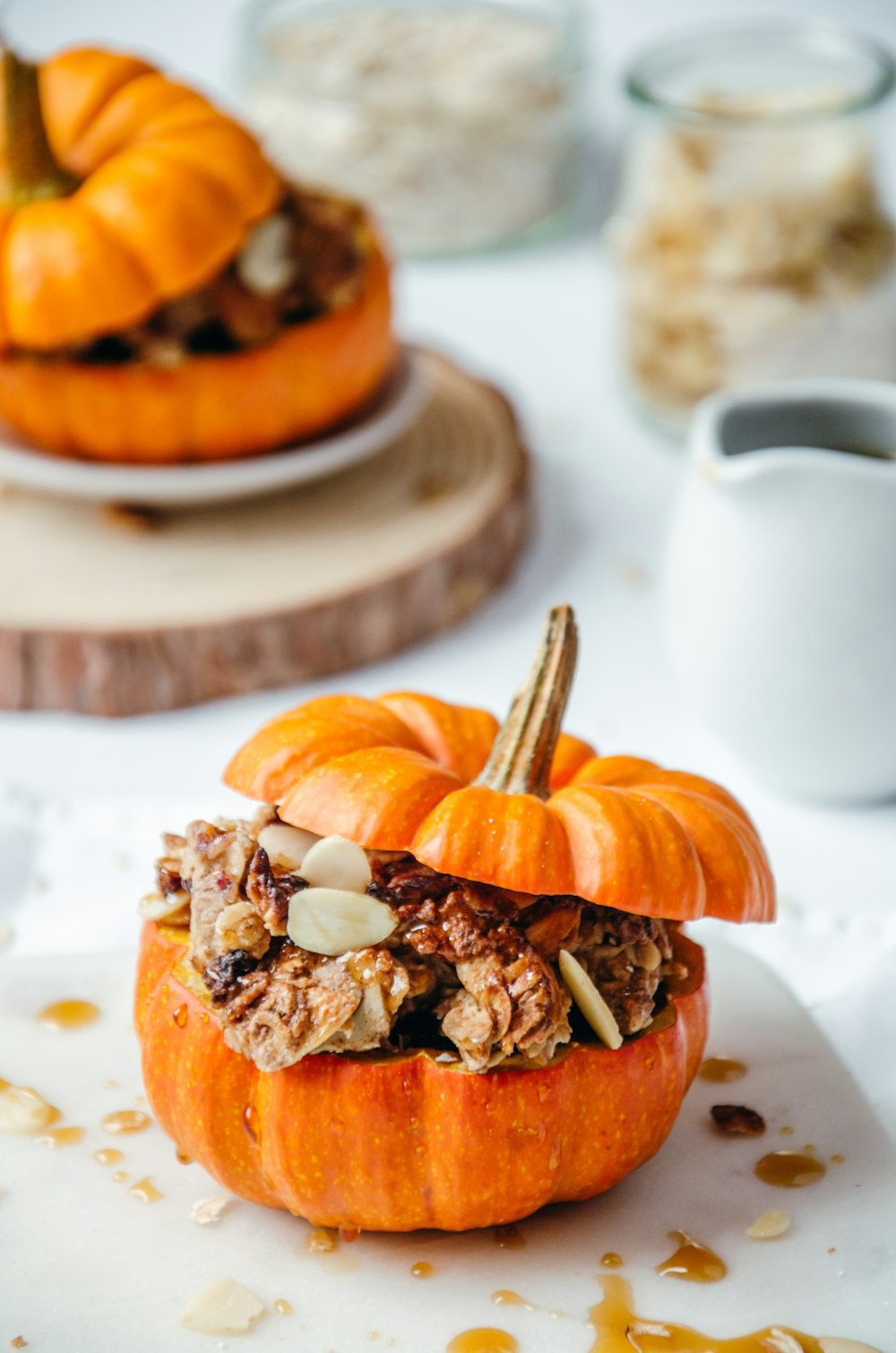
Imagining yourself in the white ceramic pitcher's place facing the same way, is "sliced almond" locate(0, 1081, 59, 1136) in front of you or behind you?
in front

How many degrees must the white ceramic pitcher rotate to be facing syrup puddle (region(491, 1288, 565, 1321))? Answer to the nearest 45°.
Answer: approximately 45° to its left

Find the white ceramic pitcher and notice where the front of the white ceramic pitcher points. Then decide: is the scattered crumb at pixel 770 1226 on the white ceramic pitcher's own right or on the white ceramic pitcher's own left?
on the white ceramic pitcher's own left

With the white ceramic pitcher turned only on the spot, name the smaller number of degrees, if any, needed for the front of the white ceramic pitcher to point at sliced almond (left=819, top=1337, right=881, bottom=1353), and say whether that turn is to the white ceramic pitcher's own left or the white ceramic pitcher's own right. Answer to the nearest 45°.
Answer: approximately 45° to the white ceramic pitcher's own left

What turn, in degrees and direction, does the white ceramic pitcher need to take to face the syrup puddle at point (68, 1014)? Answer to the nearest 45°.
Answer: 0° — it already faces it

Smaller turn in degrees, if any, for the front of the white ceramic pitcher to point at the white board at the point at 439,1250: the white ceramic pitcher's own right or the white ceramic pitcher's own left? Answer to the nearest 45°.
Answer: approximately 45° to the white ceramic pitcher's own left

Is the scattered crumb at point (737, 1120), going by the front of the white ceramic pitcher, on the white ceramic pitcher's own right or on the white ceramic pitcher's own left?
on the white ceramic pitcher's own left

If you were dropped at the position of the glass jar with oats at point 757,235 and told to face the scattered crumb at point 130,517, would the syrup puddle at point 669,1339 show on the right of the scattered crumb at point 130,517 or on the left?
left

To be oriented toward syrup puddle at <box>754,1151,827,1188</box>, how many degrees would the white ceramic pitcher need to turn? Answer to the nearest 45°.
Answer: approximately 45° to its left

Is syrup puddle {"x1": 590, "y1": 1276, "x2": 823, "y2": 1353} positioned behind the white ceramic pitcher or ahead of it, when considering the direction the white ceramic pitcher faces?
ahead

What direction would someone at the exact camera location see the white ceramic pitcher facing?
facing the viewer and to the left of the viewer
